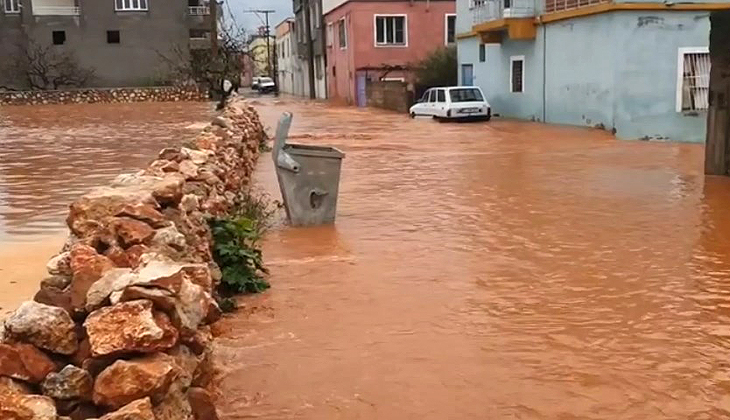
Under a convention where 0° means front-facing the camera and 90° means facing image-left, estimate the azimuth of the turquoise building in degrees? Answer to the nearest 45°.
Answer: approximately 45°

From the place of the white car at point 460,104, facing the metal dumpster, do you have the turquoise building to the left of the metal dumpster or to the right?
left

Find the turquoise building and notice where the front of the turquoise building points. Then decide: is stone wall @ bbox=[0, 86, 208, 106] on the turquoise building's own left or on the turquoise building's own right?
on the turquoise building's own right

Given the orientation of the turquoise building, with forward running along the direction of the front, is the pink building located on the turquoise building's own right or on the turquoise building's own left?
on the turquoise building's own right

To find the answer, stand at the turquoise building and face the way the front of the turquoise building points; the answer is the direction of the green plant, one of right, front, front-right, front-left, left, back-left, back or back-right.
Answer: front-left

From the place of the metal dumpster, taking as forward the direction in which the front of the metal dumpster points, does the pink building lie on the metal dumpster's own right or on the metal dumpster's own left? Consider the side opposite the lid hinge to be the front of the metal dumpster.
on the metal dumpster's own left
